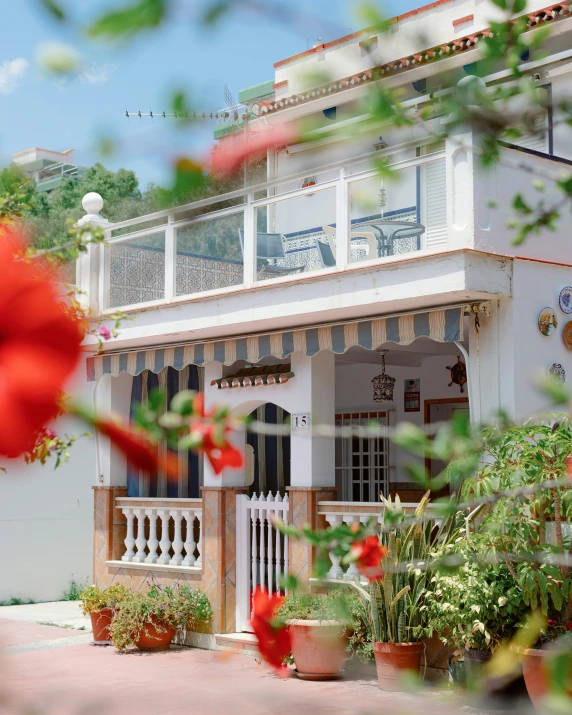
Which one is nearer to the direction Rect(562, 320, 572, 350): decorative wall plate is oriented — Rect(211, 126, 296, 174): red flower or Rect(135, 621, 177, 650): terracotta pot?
the red flower

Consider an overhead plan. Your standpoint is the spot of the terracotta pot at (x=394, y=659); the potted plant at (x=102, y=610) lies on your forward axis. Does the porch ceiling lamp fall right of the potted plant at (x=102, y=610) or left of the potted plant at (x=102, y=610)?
right

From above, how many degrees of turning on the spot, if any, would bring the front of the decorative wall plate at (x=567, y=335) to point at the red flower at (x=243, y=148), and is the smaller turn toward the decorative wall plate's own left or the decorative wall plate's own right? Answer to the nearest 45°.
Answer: approximately 45° to the decorative wall plate's own right

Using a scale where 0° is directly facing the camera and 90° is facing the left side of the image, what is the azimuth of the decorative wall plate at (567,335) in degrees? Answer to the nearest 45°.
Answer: approximately 315°
